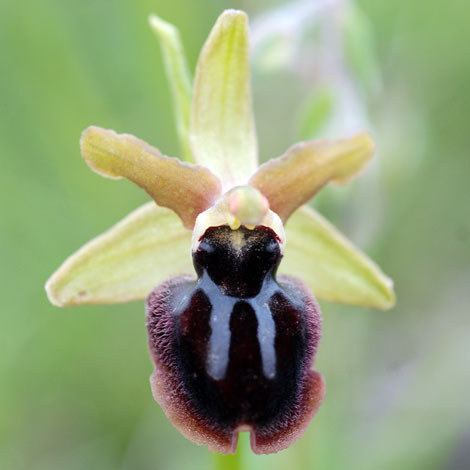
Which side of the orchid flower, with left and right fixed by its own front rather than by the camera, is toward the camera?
front
